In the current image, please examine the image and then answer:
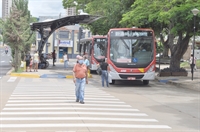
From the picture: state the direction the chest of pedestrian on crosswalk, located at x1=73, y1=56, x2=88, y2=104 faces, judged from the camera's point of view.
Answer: toward the camera

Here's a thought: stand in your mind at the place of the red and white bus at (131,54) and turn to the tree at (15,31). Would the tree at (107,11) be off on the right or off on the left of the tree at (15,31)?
right

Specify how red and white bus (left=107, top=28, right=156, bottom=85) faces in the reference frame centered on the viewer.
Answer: facing the viewer

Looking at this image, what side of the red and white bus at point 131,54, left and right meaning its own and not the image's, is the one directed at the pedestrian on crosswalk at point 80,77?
front

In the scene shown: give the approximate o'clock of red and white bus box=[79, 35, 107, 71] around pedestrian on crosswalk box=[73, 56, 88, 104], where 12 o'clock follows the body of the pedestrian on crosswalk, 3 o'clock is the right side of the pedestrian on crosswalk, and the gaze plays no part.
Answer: The red and white bus is roughly at 6 o'clock from the pedestrian on crosswalk.

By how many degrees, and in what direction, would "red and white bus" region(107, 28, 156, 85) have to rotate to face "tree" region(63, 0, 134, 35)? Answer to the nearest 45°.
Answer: approximately 180°

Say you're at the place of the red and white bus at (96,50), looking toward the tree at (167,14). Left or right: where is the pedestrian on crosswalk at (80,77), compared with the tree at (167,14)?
right

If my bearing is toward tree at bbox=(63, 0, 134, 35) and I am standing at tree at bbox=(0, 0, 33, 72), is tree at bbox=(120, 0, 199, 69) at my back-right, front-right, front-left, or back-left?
front-right

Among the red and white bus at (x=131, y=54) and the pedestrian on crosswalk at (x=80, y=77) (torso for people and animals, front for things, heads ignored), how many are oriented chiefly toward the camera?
2
